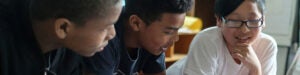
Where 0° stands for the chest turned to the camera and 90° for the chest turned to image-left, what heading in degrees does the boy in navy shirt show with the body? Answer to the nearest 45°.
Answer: approximately 315°

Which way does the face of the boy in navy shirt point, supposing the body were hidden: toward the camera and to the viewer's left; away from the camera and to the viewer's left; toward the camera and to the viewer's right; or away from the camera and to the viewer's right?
toward the camera and to the viewer's right
